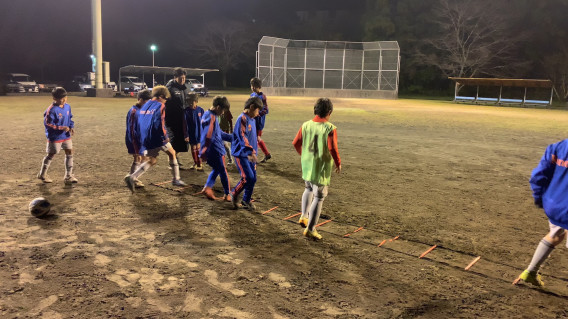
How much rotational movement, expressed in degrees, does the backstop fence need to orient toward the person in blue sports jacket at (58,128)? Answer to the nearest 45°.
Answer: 0° — it already faces them

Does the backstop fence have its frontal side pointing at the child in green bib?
yes

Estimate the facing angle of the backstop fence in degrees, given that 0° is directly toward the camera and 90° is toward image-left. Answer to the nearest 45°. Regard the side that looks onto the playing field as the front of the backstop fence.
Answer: approximately 0°

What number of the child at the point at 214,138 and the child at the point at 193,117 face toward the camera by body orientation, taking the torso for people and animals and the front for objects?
1
